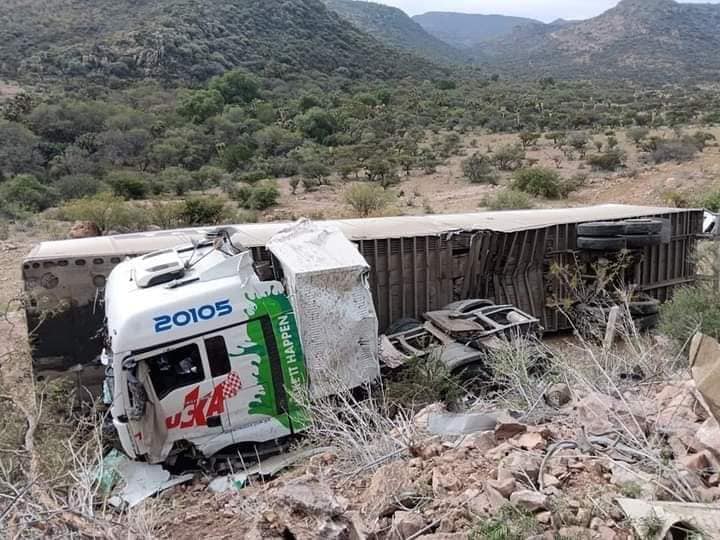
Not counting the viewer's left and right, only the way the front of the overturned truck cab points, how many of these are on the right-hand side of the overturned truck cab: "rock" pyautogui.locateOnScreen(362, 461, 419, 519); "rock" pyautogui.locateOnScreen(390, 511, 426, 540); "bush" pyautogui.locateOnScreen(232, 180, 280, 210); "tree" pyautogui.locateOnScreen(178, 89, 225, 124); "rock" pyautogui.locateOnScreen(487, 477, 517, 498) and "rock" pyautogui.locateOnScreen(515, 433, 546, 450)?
2

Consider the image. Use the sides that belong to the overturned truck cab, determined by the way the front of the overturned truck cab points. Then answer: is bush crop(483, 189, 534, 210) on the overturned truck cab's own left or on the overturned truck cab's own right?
on the overturned truck cab's own right

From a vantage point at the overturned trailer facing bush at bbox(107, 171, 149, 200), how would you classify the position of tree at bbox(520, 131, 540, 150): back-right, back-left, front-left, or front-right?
front-right

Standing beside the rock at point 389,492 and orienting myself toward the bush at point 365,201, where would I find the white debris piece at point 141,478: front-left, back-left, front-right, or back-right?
front-left

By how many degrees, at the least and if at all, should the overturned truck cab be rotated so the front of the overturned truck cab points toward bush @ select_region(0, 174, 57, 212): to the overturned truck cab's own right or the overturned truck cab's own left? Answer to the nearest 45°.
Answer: approximately 90° to the overturned truck cab's own right

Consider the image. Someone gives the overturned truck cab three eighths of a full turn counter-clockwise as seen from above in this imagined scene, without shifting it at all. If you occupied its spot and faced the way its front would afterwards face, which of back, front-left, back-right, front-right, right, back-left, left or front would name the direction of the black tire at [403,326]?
left

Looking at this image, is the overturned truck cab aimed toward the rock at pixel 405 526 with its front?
no

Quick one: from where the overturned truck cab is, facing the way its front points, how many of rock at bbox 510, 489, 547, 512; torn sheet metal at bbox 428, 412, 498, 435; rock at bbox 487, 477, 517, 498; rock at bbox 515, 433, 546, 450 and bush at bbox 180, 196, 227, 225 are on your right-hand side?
1

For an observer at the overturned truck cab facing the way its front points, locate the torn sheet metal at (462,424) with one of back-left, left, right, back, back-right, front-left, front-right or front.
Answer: back-left

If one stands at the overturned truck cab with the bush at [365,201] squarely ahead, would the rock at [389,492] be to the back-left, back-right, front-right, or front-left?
back-right

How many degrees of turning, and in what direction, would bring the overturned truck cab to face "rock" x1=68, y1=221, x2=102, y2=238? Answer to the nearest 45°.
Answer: approximately 90° to its right

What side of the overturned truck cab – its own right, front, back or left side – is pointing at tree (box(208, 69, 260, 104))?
right

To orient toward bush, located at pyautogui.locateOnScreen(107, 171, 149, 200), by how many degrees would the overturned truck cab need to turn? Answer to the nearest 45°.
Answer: approximately 90° to its right

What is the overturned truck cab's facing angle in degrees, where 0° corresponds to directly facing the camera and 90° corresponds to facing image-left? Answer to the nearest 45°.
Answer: approximately 90°

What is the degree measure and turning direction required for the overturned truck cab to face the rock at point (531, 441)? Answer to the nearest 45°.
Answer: approximately 135° to its left

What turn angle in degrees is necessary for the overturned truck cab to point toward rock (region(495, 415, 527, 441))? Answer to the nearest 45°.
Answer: approximately 135° to its left

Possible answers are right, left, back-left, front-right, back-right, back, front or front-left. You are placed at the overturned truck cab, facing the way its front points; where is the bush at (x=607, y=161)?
back-right

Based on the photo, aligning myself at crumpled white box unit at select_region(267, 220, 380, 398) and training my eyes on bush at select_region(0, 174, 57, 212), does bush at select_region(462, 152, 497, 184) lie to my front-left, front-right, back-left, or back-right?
front-right

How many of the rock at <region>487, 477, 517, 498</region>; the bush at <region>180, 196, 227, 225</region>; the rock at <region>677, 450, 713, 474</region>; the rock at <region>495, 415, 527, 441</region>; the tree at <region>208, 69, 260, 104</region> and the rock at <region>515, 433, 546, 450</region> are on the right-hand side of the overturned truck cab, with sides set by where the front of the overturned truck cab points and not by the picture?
2

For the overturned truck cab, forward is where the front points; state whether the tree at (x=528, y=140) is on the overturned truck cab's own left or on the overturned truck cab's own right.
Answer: on the overturned truck cab's own right

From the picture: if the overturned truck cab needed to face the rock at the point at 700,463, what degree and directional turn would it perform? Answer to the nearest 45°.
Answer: approximately 135° to its left
